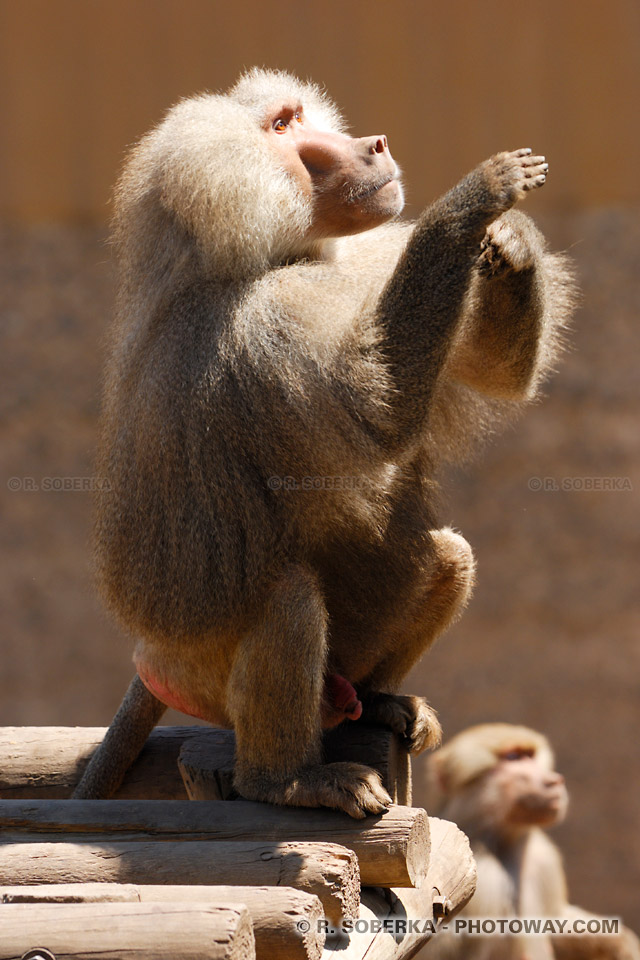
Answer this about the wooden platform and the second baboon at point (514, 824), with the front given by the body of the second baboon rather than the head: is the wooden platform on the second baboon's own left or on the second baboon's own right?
on the second baboon's own right

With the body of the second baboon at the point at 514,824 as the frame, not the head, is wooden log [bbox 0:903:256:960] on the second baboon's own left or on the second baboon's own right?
on the second baboon's own right

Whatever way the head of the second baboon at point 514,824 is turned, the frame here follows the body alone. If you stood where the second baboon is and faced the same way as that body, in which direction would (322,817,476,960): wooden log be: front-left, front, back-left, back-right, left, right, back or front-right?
front-right

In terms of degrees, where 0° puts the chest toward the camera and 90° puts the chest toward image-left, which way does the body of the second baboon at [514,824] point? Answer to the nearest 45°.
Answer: approximately 315°
